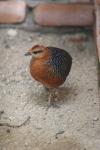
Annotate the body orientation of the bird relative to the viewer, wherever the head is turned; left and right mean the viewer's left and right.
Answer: facing the viewer and to the left of the viewer

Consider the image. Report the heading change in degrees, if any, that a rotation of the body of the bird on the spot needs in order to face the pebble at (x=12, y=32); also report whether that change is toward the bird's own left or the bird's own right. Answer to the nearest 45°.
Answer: approximately 135° to the bird's own right

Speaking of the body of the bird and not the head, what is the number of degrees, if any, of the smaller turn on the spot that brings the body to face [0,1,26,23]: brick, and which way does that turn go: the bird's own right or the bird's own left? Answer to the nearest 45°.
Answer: approximately 135° to the bird's own right

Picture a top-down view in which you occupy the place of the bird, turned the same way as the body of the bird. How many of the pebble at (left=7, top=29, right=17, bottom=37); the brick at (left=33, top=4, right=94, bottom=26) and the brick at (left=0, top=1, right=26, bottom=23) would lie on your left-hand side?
0

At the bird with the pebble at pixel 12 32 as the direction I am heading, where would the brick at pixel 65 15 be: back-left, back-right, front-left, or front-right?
front-right

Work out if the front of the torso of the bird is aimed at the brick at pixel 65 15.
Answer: no
